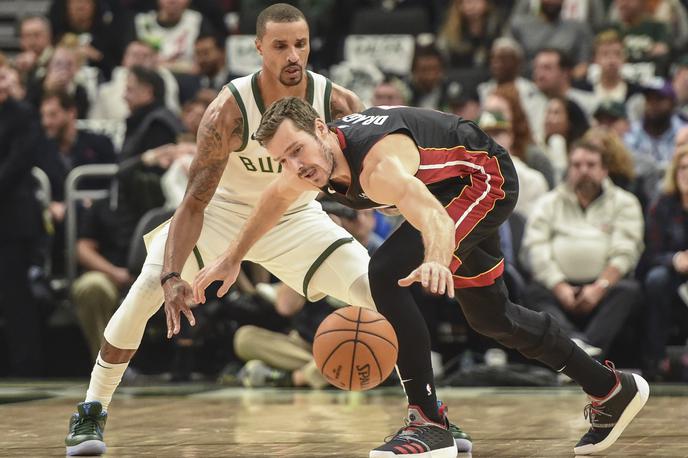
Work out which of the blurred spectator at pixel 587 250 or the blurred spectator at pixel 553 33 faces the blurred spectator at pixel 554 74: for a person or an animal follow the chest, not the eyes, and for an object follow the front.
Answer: the blurred spectator at pixel 553 33

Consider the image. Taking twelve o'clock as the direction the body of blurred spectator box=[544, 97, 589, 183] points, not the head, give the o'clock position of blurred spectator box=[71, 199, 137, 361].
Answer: blurred spectator box=[71, 199, 137, 361] is roughly at 1 o'clock from blurred spectator box=[544, 97, 589, 183].

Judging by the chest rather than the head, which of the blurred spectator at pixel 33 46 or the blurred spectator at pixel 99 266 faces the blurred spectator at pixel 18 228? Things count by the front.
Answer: the blurred spectator at pixel 33 46

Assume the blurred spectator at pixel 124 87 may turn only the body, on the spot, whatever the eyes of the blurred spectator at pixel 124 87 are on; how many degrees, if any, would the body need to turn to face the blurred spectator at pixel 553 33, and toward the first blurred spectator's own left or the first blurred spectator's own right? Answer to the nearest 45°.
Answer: approximately 90° to the first blurred spectator's own left

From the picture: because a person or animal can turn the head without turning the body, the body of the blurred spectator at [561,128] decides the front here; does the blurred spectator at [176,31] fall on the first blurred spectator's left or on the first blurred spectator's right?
on the first blurred spectator's right

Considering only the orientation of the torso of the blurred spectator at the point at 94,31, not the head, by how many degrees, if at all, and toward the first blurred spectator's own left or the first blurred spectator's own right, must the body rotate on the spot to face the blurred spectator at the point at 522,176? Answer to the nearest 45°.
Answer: approximately 45° to the first blurred spectator's own left

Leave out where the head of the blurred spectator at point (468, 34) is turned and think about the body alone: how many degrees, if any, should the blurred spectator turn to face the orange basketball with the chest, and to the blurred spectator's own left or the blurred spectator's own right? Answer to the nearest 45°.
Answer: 0° — they already face it

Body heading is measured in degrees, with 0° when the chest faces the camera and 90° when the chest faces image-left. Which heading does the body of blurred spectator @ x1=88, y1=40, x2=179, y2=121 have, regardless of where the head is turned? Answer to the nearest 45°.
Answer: approximately 0°
